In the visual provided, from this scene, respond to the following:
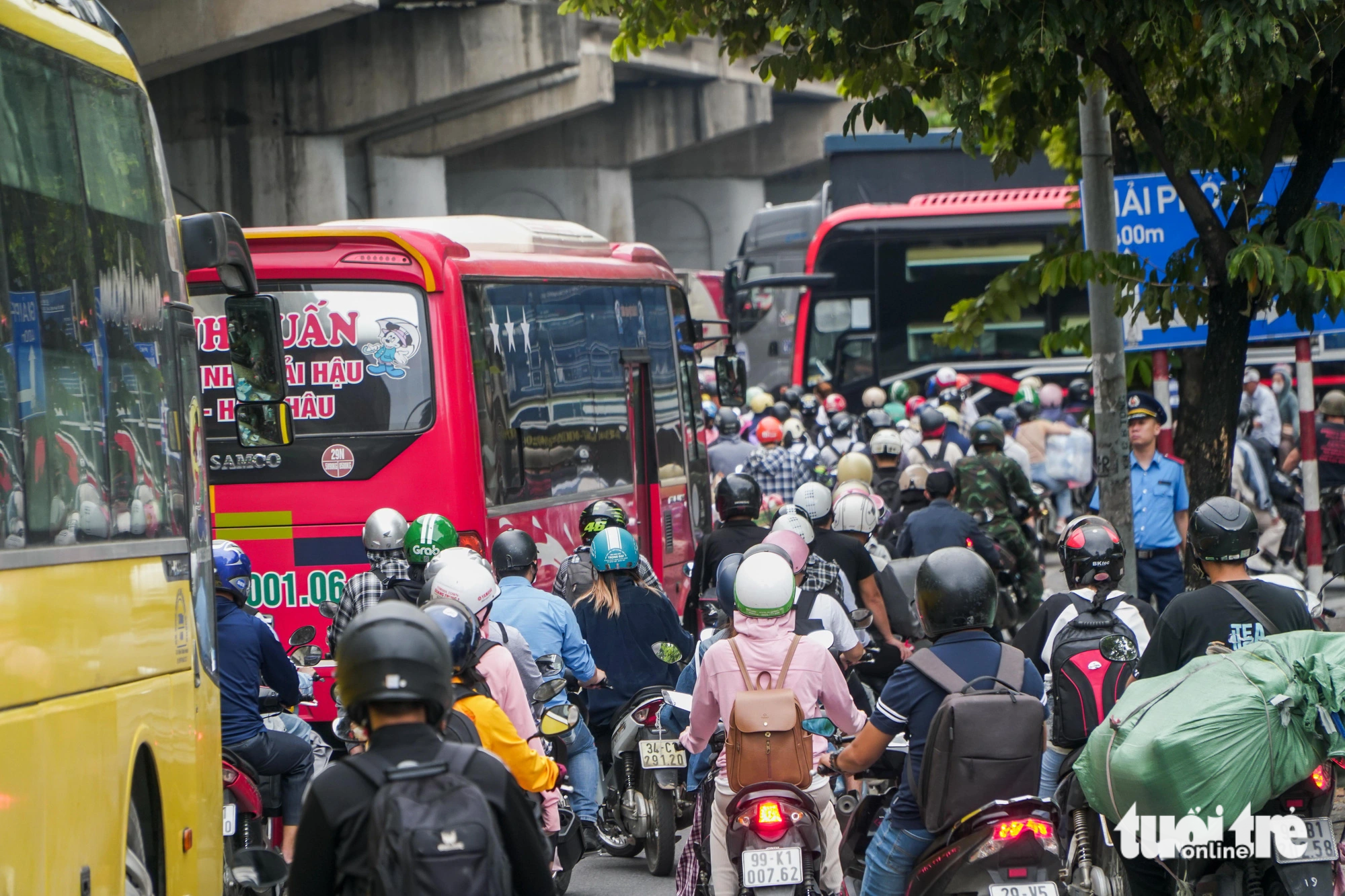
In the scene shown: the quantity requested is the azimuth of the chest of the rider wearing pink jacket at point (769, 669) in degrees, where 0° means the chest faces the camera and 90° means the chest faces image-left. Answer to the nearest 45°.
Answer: approximately 180°

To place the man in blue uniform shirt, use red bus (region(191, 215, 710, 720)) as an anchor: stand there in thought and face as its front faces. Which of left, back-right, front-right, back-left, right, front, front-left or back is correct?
front-right

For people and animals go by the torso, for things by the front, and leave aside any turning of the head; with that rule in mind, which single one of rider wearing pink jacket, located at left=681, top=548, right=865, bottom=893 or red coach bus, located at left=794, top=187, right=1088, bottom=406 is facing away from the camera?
the rider wearing pink jacket

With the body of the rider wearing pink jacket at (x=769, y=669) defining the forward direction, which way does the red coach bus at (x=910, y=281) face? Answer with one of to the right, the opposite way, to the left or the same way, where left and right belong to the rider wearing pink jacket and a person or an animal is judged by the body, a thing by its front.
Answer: to the left

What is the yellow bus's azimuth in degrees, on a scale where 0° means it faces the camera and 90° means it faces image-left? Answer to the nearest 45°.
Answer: approximately 225°

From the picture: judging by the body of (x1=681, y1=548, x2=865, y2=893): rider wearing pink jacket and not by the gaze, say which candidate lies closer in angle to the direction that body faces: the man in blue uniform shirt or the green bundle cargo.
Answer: the man in blue uniform shirt

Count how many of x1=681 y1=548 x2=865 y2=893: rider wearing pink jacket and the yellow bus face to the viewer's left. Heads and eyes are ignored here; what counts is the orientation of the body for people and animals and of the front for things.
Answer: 0

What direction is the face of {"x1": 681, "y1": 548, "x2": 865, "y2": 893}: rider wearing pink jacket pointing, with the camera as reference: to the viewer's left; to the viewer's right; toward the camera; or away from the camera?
away from the camera

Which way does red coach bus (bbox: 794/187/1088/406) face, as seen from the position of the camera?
facing to the left of the viewer

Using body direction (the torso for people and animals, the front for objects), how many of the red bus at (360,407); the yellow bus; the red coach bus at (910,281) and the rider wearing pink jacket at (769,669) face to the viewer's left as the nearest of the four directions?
1

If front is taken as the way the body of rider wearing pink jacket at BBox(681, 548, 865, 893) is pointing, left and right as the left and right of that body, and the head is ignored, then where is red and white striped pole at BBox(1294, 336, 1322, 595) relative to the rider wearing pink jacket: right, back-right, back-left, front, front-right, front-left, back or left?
front-right

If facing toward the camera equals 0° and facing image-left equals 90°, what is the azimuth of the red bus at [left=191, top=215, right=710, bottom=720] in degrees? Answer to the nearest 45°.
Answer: approximately 225°
